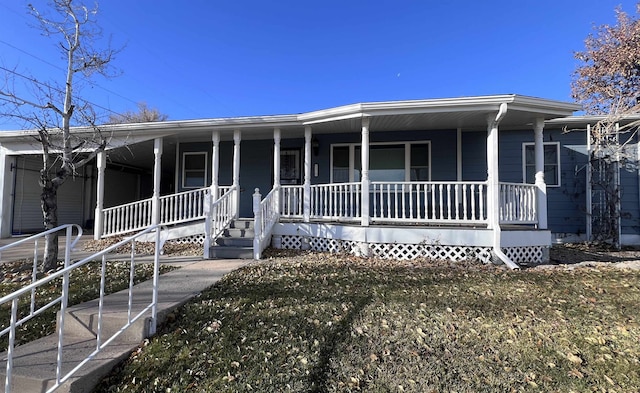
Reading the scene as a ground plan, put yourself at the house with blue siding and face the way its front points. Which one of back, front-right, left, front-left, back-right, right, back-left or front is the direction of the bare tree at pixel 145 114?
back-right

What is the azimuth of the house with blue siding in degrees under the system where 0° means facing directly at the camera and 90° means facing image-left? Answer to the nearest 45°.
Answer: approximately 0°

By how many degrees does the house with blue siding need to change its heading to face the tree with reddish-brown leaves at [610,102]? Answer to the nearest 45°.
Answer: approximately 90° to its left
